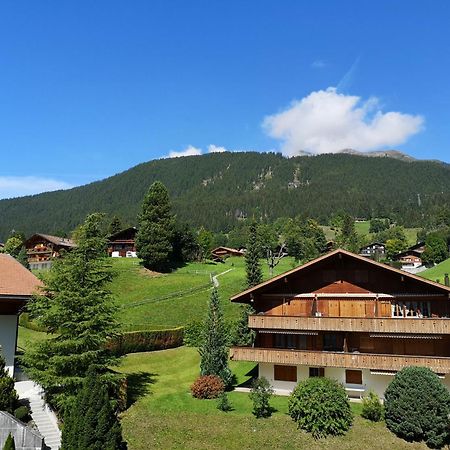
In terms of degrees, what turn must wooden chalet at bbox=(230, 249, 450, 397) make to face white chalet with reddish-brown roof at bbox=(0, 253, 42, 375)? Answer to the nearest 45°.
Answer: approximately 45° to its right

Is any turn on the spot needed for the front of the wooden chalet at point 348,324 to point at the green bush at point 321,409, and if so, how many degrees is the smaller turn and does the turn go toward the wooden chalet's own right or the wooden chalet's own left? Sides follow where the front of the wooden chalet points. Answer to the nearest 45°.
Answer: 0° — it already faces it

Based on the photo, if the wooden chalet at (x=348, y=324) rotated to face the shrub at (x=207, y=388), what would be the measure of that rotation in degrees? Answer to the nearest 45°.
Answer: approximately 45° to its right

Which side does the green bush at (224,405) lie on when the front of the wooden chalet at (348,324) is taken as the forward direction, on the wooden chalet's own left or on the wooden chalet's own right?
on the wooden chalet's own right

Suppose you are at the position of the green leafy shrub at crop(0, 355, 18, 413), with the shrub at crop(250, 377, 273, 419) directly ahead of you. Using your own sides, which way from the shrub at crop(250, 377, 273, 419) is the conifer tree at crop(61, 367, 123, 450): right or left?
right

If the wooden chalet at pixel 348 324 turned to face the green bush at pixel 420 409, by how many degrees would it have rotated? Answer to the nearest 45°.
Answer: approximately 45° to its left

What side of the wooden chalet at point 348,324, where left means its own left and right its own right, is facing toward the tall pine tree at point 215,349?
right

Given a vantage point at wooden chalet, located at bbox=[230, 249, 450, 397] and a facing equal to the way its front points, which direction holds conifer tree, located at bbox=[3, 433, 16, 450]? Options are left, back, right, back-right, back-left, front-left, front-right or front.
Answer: front-right

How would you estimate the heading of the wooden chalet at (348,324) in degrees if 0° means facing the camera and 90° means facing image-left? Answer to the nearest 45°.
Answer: approximately 0°

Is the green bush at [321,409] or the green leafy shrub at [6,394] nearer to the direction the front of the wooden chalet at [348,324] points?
the green bush

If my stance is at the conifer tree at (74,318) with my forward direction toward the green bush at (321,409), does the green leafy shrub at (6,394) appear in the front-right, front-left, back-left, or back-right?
back-right

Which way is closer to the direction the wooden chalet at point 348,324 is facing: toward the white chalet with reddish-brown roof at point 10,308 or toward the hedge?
the white chalet with reddish-brown roof
